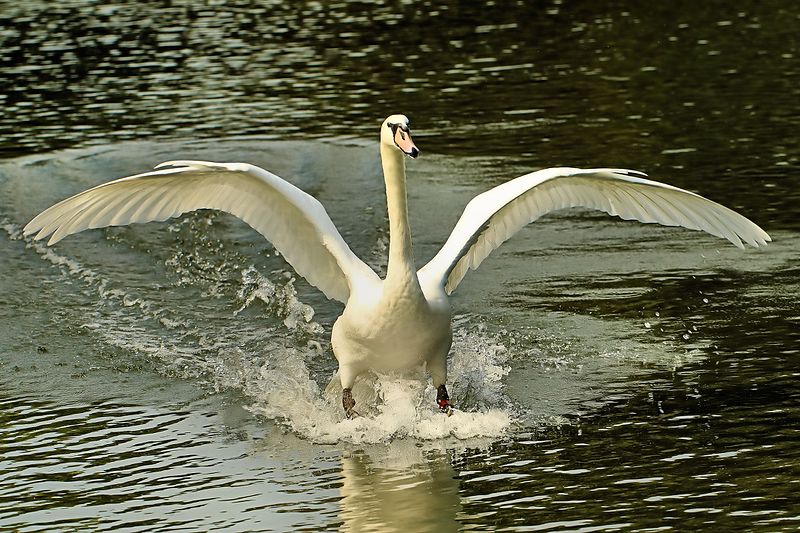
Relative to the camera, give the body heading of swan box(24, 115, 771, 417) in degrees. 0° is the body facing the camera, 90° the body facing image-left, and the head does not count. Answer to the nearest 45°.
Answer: approximately 0°
